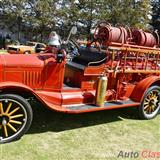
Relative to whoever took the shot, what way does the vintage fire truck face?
facing the viewer and to the left of the viewer

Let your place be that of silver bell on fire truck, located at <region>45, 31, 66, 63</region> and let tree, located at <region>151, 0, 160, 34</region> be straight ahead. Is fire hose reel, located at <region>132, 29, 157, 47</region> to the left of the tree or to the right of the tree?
right

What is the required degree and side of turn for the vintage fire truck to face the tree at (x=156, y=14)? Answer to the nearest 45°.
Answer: approximately 135° to its right
